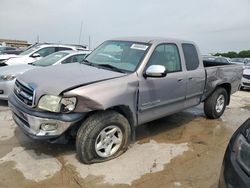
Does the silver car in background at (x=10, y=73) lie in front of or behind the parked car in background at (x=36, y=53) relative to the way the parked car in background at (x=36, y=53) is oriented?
in front

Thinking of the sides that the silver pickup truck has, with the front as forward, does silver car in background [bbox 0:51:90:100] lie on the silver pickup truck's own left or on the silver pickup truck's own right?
on the silver pickup truck's own right

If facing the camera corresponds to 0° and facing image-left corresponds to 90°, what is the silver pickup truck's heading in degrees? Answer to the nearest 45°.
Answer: approximately 45°

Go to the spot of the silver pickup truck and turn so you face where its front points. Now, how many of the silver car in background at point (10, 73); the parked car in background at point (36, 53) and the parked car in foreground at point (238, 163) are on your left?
1

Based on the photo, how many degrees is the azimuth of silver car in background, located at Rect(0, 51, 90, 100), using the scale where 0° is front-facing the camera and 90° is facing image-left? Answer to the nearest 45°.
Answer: approximately 45°

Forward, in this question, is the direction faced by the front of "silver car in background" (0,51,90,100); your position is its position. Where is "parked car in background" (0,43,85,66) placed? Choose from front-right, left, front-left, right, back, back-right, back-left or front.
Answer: back-right

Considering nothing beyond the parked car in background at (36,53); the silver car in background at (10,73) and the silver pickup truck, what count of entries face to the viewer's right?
0

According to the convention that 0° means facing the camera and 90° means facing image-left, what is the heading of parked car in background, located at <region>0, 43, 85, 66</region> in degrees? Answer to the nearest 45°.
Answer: approximately 45°

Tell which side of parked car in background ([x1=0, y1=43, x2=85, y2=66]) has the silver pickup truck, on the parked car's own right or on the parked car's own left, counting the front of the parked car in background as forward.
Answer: on the parked car's own left

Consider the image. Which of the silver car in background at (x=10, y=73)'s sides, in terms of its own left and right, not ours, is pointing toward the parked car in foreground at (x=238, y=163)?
left
